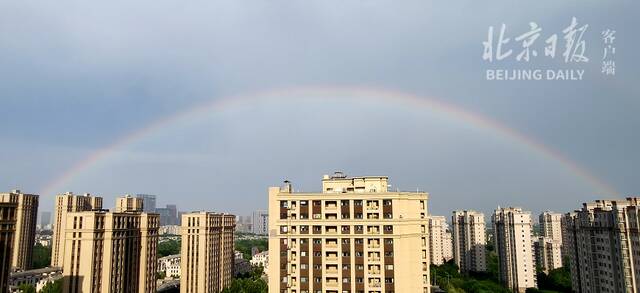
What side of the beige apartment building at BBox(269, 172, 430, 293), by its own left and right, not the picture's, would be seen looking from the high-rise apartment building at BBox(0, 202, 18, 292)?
right

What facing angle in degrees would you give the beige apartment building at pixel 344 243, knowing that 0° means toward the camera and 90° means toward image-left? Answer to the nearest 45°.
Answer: approximately 0°
